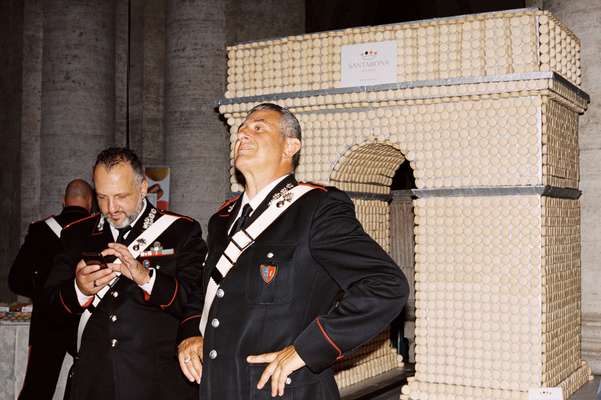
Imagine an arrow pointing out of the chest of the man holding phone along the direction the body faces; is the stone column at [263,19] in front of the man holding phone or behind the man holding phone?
behind

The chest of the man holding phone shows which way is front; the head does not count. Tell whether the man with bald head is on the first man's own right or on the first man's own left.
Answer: on the first man's own right

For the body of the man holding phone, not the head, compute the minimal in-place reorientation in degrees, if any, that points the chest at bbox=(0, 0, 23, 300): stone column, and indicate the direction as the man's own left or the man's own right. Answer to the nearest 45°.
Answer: approximately 135° to the man's own right

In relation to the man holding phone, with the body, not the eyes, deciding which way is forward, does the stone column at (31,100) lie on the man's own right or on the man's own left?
on the man's own right

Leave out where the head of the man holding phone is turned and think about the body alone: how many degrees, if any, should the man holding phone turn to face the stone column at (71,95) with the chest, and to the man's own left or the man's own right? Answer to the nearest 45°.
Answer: approximately 135° to the man's own right

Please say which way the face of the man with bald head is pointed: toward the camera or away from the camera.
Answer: away from the camera

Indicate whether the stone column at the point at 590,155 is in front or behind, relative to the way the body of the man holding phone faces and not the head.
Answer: behind

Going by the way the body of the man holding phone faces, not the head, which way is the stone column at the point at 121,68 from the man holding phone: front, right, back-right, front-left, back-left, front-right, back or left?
back-right

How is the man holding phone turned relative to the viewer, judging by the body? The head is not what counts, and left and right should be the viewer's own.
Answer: facing the viewer and to the left of the viewer

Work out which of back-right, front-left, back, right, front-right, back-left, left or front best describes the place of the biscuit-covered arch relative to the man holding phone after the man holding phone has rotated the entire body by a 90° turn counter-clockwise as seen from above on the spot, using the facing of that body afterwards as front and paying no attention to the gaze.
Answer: left

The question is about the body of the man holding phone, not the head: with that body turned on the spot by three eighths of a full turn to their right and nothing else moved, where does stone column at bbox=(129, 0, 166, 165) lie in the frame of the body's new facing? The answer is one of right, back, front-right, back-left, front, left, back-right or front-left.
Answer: front

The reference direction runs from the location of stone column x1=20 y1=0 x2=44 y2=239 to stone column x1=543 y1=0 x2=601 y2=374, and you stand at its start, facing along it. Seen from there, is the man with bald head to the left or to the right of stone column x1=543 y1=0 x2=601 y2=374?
right
